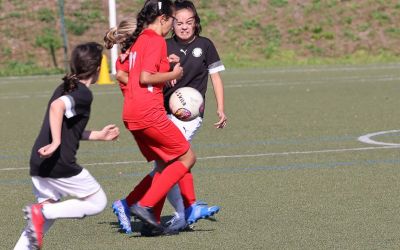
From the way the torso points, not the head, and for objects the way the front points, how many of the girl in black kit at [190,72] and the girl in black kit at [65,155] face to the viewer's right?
1

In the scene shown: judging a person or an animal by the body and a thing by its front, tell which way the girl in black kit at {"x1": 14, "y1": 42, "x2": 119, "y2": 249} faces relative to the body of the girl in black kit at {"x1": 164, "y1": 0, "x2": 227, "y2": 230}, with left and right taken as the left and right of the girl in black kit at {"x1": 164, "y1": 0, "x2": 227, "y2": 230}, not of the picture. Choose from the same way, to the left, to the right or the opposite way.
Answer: to the left

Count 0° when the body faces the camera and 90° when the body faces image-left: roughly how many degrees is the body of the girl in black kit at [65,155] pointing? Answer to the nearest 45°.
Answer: approximately 270°

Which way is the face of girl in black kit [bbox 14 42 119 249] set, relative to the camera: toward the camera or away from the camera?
away from the camera

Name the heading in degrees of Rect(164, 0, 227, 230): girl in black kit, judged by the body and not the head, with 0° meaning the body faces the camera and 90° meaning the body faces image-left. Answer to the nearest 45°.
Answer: approximately 0°
